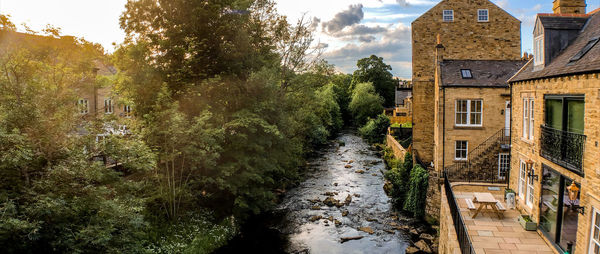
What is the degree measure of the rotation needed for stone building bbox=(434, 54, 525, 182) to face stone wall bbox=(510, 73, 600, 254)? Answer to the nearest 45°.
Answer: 0° — it already faces it

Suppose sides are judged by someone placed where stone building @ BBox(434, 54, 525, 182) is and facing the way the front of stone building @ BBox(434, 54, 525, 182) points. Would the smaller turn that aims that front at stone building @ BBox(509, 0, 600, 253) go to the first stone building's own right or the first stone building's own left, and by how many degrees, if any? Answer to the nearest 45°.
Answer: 0° — it already faces it

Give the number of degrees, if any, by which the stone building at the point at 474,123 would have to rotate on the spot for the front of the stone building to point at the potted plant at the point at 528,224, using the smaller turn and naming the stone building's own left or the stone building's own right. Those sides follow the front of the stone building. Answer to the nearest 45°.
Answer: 0° — it already faces it

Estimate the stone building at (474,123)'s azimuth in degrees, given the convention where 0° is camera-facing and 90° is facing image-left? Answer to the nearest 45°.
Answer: approximately 0°

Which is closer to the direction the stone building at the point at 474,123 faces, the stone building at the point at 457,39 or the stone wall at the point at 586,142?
the stone wall

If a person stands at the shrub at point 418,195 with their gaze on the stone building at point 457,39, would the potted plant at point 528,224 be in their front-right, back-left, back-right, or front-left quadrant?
back-right
